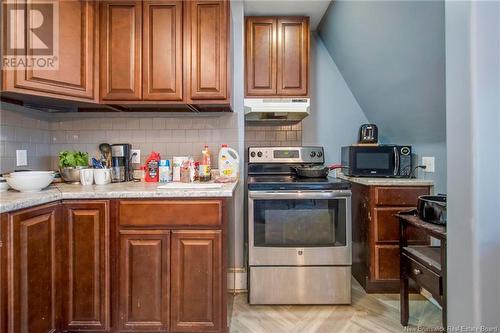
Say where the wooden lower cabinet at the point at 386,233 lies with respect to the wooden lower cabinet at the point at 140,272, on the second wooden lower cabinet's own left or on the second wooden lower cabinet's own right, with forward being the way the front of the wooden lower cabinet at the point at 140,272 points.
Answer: on the second wooden lower cabinet's own left

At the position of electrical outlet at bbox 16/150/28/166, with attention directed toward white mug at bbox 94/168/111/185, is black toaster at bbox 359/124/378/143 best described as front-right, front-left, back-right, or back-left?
front-left

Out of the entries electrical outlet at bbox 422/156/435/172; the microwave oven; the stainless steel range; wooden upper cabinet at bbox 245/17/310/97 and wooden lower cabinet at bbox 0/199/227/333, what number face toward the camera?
5

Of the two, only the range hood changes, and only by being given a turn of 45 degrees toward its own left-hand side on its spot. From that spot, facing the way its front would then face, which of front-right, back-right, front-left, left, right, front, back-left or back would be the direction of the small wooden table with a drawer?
front

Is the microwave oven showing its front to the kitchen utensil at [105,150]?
no

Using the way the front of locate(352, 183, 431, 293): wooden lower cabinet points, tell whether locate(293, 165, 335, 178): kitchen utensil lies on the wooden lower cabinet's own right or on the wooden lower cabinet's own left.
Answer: on the wooden lower cabinet's own right

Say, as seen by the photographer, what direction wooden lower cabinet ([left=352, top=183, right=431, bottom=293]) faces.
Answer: facing the viewer

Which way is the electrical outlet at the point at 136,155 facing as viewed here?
toward the camera

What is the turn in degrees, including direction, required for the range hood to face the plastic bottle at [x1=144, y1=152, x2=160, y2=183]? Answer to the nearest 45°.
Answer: approximately 90° to its right

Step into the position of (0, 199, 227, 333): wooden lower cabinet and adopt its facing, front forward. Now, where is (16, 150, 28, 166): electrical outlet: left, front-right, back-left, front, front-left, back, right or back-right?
back-right

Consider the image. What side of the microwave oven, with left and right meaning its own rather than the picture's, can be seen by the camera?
front

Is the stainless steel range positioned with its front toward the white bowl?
no

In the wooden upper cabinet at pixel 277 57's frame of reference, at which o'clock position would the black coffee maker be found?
The black coffee maker is roughly at 2 o'clock from the wooden upper cabinet.

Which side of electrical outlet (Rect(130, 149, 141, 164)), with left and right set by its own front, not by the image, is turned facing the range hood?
left

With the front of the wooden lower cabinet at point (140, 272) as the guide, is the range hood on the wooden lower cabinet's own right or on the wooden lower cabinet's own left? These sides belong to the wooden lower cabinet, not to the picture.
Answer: on the wooden lower cabinet's own left

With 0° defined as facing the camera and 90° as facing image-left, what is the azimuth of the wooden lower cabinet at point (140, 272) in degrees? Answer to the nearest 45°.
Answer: approximately 0°

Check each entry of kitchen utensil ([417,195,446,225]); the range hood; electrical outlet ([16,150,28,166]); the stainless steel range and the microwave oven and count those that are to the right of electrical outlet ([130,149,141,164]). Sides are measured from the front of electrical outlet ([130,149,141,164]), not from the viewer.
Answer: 1

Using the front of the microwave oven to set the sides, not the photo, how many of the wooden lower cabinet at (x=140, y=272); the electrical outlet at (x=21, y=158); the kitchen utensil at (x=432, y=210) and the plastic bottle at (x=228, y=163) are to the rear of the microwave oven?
0
